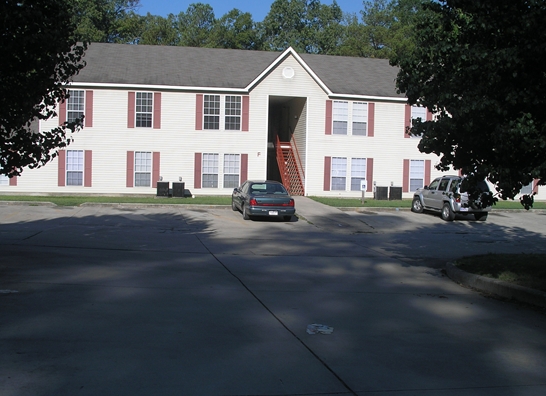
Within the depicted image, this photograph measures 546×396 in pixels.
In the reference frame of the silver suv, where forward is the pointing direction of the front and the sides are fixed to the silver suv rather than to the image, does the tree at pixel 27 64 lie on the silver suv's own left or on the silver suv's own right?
on the silver suv's own left

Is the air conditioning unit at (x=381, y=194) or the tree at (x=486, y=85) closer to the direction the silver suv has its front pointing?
the air conditioning unit

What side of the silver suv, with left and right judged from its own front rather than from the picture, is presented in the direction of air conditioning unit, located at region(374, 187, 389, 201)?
front

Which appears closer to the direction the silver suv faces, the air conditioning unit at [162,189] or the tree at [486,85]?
the air conditioning unit

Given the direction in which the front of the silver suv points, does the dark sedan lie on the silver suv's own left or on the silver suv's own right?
on the silver suv's own left

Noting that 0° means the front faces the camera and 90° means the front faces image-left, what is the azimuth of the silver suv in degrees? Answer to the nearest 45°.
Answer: approximately 135°

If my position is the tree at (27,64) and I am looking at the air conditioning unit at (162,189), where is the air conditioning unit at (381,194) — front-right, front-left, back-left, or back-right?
front-right

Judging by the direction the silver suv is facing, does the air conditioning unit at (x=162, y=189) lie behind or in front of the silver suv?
in front

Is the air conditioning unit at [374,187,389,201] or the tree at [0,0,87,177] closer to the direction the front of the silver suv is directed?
the air conditioning unit

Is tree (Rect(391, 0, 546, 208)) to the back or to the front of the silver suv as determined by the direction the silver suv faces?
to the back

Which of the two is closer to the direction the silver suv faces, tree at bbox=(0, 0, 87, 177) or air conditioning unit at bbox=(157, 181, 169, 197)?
the air conditioning unit
